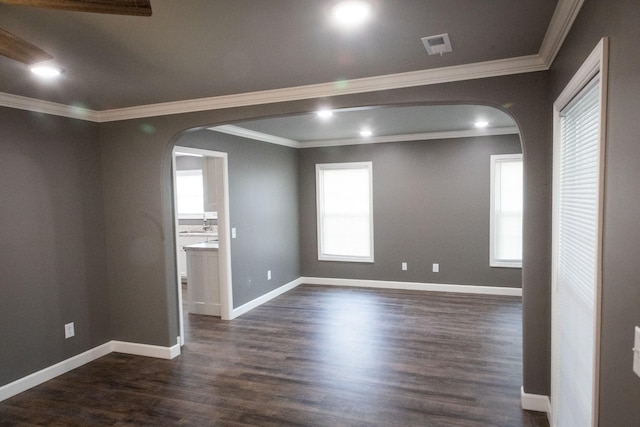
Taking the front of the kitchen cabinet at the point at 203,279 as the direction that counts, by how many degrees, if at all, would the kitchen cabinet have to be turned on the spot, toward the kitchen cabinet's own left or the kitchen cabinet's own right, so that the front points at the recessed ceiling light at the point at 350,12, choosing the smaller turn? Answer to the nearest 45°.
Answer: approximately 90° to the kitchen cabinet's own left

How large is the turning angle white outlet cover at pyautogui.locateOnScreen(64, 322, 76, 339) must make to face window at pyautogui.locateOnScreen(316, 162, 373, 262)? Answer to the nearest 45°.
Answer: approximately 45° to its left

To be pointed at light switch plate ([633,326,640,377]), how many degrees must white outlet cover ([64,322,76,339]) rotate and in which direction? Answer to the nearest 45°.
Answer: approximately 45° to its right

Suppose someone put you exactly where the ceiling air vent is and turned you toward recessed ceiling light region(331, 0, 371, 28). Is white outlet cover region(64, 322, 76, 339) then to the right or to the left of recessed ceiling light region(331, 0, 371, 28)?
right

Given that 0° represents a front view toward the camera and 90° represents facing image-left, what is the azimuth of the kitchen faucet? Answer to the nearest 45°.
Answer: approximately 0°

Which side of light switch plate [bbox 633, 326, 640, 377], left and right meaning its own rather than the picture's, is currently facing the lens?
left

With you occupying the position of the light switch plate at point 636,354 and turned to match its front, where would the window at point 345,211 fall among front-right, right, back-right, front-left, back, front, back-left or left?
front-right

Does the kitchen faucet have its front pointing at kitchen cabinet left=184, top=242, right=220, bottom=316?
yes

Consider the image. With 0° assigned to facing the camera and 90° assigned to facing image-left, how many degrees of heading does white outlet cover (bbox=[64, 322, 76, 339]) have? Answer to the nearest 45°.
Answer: approximately 315°

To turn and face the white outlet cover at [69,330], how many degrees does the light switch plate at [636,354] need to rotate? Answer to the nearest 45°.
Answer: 0° — it already faces it
